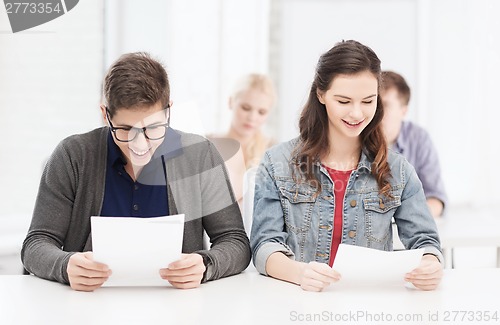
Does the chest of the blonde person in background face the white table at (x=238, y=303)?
yes

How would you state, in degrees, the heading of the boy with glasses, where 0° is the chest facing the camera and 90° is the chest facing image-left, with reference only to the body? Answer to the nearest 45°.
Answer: approximately 0°

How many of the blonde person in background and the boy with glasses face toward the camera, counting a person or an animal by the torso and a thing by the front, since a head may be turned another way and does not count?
2

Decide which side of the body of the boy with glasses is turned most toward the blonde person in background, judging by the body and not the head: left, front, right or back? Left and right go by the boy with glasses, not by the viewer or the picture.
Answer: back

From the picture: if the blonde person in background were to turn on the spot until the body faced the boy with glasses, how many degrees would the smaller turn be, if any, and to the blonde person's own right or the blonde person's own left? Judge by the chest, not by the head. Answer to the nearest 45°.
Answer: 0° — they already face them
